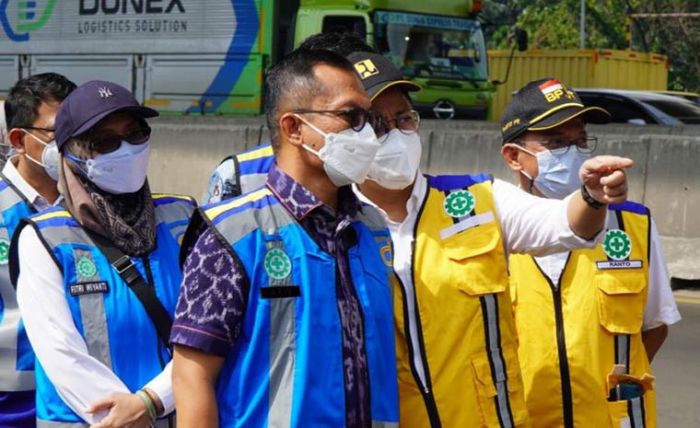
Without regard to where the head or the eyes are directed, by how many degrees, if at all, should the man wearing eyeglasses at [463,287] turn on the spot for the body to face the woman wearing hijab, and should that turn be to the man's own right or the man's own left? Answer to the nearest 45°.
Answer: approximately 90° to the man's own right

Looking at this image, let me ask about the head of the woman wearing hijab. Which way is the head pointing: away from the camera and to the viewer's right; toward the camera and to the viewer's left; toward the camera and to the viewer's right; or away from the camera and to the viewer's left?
toward the camera and to the viewer's right

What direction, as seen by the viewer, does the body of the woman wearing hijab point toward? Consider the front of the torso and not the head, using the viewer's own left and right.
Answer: facing the viewer and to the right of the viewer

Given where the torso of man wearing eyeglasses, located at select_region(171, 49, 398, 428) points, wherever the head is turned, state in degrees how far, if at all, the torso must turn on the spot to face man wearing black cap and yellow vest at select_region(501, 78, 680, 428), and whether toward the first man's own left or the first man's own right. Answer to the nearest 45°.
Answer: approximately 90° to the first man's own left

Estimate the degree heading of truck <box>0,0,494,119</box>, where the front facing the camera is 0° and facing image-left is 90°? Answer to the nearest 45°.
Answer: approximately 315°

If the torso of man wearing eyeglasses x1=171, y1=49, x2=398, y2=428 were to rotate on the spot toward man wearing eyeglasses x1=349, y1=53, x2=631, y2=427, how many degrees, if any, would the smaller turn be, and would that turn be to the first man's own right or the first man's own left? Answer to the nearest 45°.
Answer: approximately 90° to the first man's own left

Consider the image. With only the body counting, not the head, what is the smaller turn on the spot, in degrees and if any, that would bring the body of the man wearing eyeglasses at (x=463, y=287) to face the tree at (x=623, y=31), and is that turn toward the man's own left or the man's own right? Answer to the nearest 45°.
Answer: approximately 180°

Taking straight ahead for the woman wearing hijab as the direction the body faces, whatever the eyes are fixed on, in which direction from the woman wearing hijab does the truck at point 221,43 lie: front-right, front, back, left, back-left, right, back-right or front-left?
back-left

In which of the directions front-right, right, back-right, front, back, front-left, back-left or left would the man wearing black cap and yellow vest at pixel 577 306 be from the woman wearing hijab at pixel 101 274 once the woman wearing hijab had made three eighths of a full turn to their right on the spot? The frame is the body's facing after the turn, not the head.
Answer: back

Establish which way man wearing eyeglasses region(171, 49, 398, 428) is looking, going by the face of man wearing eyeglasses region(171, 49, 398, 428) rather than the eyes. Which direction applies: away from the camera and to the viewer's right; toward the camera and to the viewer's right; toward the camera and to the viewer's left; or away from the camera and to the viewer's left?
toward the camera and to the viewer's right

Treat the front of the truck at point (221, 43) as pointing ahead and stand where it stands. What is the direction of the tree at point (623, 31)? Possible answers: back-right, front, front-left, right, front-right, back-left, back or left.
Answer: left

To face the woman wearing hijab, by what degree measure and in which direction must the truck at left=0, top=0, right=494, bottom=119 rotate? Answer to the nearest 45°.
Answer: approximately 45° to its right
